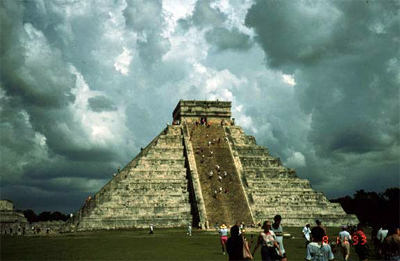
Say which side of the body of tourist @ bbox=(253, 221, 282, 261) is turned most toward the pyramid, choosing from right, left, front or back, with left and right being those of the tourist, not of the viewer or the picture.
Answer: back

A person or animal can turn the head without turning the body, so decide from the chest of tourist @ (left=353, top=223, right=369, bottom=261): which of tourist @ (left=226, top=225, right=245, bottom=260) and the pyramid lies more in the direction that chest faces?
the pyramid

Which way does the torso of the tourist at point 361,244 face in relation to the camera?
away from the camera

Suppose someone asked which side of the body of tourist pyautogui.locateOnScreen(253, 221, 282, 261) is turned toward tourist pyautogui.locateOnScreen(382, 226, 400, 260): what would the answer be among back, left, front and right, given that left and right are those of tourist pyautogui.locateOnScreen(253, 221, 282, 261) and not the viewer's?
left

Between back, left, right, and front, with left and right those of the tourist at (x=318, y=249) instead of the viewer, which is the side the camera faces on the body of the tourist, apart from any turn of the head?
back

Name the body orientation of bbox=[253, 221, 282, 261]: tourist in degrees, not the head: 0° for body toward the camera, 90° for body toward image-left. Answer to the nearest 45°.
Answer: approximately 0°

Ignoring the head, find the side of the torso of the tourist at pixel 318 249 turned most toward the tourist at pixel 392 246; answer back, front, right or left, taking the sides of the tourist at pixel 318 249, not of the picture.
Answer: right
